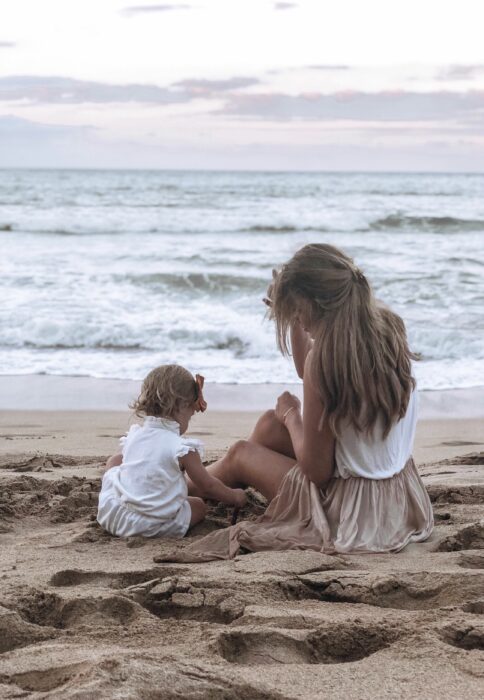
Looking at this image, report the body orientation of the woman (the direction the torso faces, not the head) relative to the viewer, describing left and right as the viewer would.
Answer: facing away from the viewer and to the left of the viewer

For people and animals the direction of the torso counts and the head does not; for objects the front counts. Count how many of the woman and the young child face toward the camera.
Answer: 0

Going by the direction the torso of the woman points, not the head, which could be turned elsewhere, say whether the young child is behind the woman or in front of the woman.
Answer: in front

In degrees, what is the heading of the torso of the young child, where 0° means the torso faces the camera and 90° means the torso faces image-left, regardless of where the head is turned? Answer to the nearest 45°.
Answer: approximately 225°

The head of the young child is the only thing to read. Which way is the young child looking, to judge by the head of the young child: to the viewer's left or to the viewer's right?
to the viewer's right

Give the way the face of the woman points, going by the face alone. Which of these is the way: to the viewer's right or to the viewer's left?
to the viewer's left

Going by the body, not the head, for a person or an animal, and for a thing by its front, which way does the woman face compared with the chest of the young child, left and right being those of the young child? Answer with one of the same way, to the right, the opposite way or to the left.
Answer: to the left

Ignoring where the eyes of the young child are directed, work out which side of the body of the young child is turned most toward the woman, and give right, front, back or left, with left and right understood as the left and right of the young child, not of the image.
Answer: right
